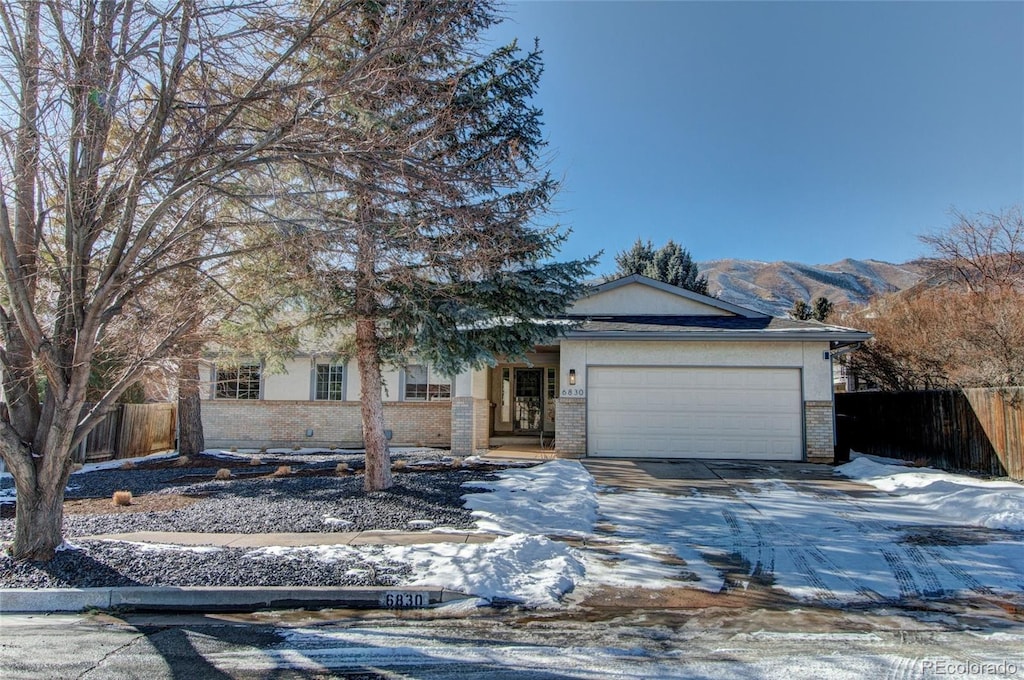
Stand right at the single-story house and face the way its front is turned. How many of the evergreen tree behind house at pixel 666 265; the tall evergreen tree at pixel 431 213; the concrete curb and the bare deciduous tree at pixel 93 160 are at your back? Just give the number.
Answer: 1

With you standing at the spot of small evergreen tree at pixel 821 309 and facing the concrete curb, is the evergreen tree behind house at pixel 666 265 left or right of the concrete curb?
right

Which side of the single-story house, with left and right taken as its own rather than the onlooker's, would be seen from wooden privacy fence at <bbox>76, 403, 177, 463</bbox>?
right

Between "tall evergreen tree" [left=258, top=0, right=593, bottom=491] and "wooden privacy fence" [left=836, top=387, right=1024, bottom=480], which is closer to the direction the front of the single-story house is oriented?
the tall evergreen tree

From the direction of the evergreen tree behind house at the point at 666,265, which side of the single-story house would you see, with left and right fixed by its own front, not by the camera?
back

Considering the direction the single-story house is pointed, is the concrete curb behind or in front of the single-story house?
in front

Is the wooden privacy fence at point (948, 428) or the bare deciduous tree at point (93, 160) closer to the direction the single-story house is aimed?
the bare deciduous tree

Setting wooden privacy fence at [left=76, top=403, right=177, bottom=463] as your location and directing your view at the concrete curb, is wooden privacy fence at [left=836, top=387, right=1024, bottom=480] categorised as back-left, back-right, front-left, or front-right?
front-left

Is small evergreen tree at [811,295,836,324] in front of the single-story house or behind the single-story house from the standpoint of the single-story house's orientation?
behind

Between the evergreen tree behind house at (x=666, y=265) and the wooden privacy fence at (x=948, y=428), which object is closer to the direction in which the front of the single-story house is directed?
the wooden privacy fence

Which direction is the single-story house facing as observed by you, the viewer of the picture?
facing the viewer

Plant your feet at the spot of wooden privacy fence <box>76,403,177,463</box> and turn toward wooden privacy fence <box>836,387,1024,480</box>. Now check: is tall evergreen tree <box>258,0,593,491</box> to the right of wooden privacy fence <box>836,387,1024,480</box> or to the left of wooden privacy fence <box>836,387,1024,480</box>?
right

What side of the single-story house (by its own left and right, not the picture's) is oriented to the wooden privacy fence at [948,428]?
left

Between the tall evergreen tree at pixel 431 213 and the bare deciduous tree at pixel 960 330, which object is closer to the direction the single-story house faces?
the tall evergreen tree
